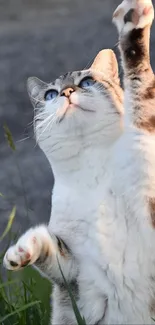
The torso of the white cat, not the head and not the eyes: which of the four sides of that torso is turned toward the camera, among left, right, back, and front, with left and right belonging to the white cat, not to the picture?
front
